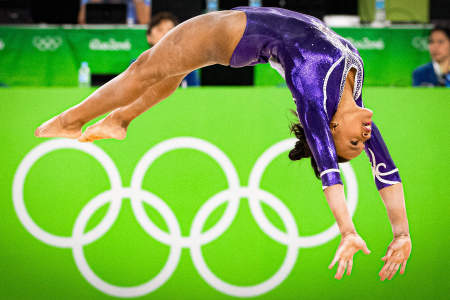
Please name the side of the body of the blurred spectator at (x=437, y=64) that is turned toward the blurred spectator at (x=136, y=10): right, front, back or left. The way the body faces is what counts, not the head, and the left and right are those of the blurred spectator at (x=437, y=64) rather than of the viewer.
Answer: right

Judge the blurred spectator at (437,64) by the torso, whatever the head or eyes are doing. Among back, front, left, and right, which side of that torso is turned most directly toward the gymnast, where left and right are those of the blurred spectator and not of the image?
front

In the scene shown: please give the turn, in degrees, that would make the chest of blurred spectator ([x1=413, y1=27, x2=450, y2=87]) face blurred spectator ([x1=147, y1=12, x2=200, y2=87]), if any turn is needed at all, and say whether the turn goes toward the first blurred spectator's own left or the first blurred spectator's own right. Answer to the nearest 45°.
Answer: approximately 45° to the first blurred spectator's own right

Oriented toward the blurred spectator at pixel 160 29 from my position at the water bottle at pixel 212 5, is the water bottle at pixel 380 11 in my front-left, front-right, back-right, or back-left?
back-left

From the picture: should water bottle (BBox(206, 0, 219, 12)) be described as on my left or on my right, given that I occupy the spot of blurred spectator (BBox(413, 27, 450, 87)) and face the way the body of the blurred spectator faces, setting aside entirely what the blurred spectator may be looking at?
on my right

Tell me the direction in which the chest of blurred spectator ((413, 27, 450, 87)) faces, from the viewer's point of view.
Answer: toward the camera

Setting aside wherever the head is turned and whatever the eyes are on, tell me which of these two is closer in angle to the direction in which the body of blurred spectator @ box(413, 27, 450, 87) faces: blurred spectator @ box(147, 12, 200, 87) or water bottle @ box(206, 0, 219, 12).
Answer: the blurred spectator

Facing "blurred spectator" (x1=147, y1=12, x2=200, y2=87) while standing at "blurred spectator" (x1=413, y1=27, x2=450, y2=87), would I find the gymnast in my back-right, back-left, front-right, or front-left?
front-left

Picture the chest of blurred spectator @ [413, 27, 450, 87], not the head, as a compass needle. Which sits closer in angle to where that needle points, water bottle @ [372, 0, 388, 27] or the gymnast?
the gymnast
